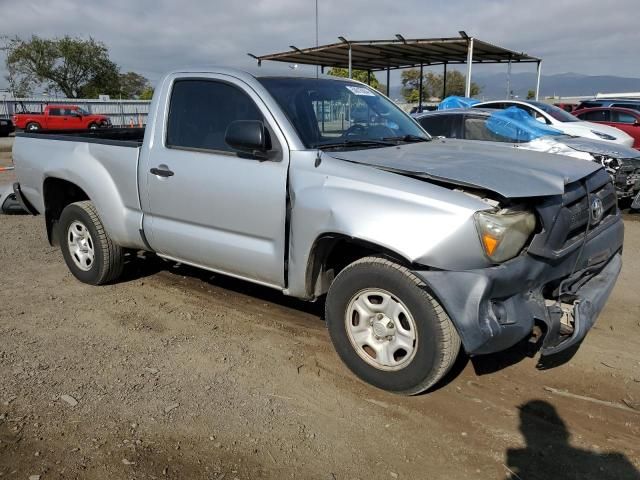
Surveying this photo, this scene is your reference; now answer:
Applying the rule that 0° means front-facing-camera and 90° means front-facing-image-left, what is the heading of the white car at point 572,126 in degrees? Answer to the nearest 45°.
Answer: approximately 315°

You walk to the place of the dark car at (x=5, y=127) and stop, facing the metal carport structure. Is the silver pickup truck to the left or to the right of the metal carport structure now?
right

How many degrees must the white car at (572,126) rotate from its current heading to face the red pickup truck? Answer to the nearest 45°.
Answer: approximately 180°

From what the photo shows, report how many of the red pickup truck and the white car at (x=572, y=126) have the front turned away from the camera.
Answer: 0

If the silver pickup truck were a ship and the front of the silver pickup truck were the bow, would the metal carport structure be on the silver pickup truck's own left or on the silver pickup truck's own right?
on the silver pickup truck's own left

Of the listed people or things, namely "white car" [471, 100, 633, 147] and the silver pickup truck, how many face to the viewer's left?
0

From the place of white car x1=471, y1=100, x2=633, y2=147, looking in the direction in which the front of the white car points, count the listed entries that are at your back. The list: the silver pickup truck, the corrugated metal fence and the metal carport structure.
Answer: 2

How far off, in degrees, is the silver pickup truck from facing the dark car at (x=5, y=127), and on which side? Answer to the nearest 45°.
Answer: approximately 180°

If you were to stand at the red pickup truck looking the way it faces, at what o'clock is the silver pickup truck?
The silver pickup truck is roughly at 3 o'clock from the red pickup truck.

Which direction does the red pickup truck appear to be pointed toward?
to the viewer's right

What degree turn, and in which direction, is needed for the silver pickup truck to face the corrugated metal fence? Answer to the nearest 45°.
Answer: approximately 180°

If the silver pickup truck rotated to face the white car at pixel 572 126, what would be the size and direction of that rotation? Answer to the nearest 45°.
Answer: approximately 90° to its left

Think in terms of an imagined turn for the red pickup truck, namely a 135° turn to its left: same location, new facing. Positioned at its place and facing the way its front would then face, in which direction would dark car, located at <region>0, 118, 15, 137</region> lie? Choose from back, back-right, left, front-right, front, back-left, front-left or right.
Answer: front
